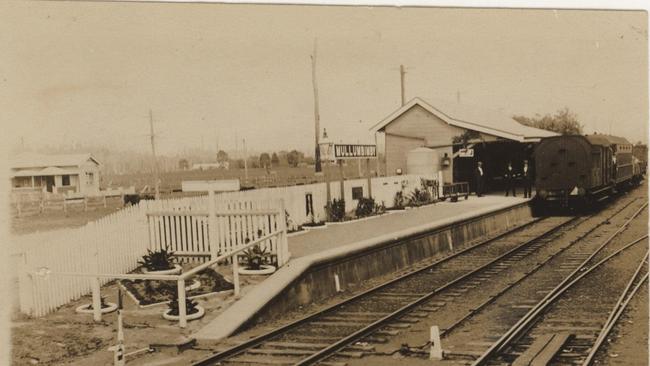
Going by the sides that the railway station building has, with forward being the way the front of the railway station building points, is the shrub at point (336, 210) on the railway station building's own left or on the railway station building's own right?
on the railway station building's own right

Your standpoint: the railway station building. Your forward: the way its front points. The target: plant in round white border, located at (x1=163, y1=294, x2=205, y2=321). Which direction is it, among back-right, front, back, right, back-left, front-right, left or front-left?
front-right

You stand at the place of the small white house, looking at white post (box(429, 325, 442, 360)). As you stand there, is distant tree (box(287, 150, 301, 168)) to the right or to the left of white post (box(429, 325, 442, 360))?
left

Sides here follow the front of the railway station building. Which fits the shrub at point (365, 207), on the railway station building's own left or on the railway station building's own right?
on the railway station building's own right

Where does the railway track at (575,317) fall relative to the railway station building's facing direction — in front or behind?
in front

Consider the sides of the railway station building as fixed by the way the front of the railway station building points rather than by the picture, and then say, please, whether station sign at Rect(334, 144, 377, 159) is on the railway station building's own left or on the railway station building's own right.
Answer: on the railway station building's own right

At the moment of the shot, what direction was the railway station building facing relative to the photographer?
facing the viewer and to the right of the viewer
